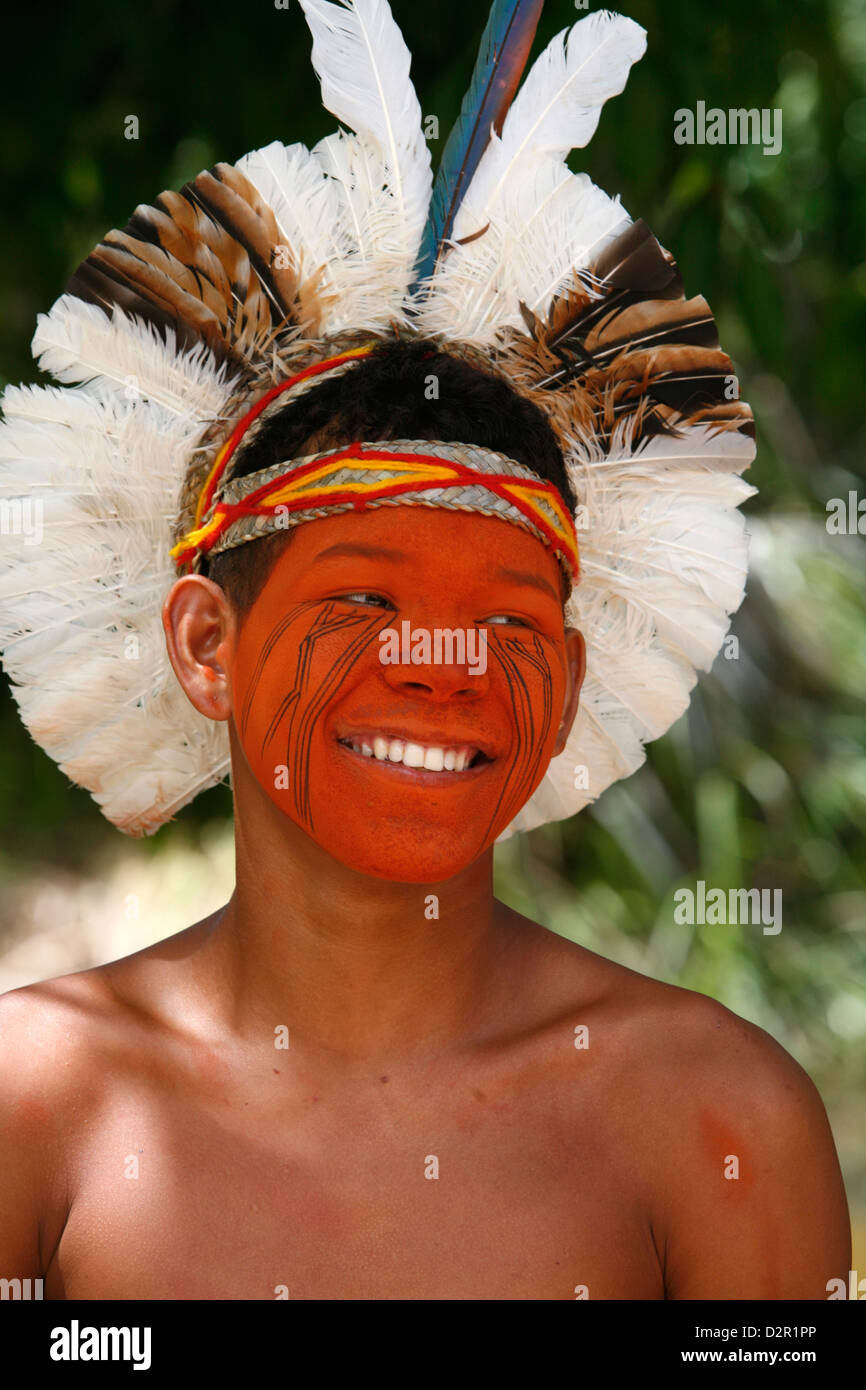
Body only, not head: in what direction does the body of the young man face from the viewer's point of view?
toward the camera

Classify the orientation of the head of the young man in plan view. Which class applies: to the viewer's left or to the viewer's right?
to the viewer's right
